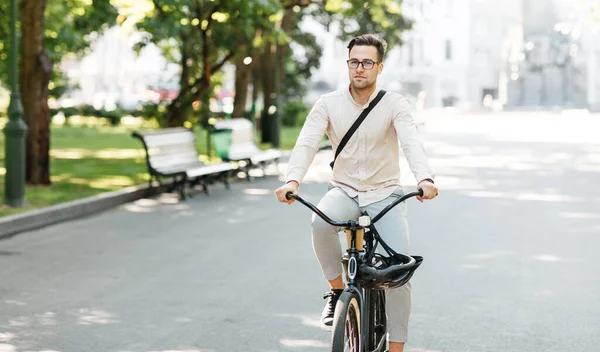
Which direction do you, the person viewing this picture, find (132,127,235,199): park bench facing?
facing the viewer and to the right of the viewer

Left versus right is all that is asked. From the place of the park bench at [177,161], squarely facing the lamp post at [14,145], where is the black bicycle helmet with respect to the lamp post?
left

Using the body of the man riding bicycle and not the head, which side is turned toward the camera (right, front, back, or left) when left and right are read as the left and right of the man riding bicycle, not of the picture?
front

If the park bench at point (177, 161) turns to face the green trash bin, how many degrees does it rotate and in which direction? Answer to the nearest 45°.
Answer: approximately 135° to its left

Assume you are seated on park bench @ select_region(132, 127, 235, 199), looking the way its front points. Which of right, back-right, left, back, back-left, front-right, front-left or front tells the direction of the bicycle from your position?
front-right

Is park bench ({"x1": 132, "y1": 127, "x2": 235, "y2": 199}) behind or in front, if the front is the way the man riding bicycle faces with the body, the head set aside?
behind

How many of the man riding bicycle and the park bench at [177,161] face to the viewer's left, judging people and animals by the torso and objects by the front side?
0

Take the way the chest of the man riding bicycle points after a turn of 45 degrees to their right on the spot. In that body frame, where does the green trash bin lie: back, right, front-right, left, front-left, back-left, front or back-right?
back-right

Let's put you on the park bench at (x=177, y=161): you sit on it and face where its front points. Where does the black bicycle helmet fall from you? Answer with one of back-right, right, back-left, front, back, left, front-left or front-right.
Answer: front-right

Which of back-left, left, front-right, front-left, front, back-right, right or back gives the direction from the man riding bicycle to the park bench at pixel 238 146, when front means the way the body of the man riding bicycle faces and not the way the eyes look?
back

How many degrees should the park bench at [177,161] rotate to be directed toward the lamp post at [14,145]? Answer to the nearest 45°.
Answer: approximately 90° to its right

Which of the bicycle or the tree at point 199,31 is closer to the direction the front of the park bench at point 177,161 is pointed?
the bicycle

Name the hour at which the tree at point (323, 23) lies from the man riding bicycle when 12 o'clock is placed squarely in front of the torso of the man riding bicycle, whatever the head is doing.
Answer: The tree is roughly at 6 o'clock from the man riding bicycle.
